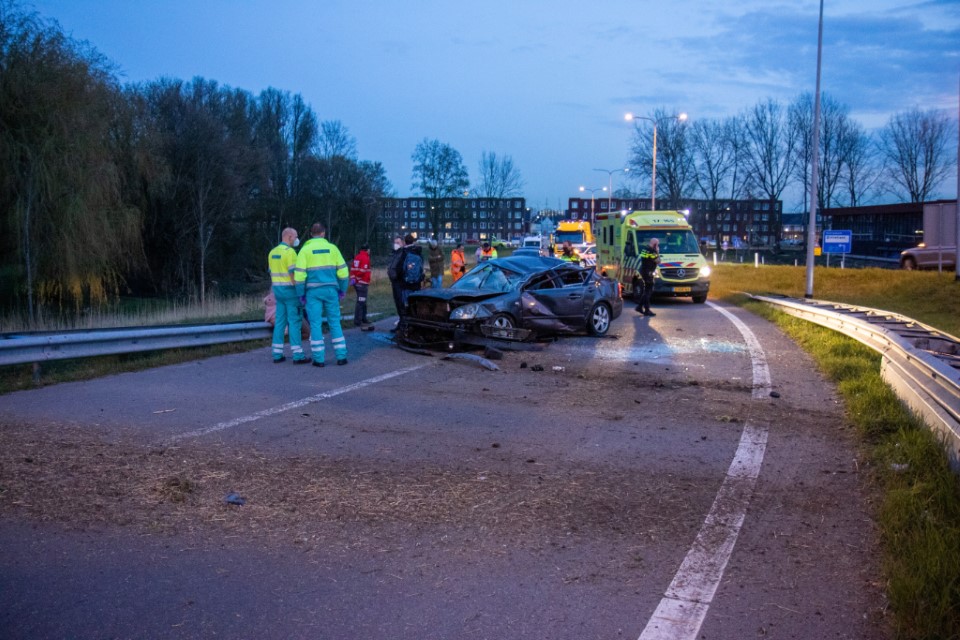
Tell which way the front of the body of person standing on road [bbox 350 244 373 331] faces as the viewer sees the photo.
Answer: to the viewer's right

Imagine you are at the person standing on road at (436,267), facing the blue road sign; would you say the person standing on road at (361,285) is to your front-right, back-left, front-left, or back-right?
back-right

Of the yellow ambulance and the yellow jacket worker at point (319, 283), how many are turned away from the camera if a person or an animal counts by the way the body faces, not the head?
1

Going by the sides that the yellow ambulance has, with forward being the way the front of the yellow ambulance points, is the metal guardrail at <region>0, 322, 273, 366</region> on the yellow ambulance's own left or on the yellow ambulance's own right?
on the yellow ambulance's own right

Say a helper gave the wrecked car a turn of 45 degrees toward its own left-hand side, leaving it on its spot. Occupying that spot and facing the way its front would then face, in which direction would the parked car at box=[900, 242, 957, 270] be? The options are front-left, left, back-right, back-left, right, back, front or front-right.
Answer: back-left

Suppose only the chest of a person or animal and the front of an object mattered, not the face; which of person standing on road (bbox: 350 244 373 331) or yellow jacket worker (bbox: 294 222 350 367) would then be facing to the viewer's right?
the person standing on road

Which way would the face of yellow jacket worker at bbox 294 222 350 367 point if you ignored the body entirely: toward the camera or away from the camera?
away from the camera

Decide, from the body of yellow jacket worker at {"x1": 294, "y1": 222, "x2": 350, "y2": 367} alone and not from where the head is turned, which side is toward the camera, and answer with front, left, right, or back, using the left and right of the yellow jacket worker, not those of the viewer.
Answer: back

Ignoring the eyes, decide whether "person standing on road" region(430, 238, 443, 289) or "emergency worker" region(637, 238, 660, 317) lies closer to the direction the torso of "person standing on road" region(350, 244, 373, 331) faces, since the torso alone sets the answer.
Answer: the emergency worker

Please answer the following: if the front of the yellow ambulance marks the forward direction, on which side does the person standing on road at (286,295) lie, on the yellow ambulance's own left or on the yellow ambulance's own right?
on the yellow ambulance's own right

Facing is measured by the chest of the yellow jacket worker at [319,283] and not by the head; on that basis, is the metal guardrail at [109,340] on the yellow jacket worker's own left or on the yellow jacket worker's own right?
on the yellow jacket worker's own left

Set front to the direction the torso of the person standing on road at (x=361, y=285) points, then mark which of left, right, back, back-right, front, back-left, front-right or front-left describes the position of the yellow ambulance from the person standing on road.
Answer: front-left
